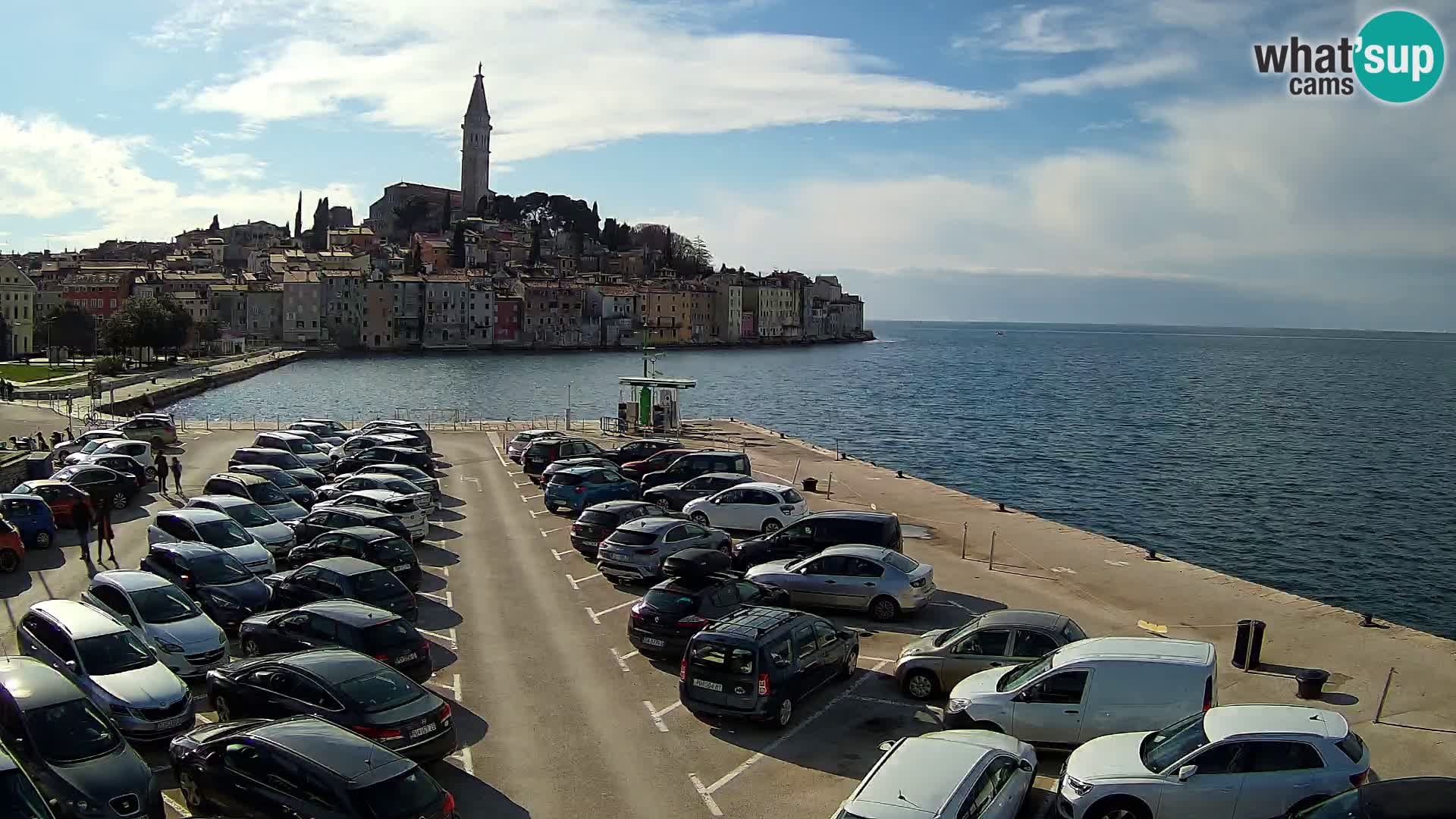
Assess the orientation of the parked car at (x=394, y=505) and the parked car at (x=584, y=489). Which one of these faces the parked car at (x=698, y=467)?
the parked car at (x=584, y=489)

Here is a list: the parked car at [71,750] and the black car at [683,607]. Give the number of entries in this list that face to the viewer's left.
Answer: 0

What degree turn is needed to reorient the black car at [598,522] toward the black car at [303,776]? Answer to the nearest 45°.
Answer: approximately 135° to its right

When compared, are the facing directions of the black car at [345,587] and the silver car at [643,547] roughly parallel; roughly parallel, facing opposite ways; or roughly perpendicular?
roughly perpendicular

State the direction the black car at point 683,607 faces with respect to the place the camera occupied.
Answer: facing away from the viewer and to the right of the viewer

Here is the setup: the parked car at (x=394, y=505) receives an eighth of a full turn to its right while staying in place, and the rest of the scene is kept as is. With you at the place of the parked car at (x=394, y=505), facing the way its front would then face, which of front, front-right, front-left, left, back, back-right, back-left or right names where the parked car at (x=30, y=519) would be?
left

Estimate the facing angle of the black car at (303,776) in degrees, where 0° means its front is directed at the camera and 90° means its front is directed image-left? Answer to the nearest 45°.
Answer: approximately 135°

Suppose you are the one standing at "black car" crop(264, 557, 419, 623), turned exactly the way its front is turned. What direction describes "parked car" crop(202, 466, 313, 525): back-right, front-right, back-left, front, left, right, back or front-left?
front-right

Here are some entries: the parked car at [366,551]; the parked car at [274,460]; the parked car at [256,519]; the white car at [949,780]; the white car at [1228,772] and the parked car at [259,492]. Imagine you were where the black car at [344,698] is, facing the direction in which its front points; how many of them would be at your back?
2

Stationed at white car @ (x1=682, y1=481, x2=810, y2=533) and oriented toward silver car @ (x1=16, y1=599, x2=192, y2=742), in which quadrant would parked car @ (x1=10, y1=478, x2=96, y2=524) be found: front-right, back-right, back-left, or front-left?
front-right

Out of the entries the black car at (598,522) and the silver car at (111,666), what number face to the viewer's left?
0

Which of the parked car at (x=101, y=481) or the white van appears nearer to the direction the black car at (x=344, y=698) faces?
the parked car

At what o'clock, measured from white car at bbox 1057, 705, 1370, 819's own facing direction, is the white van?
The white van is roughly at 2 o'clock from the white car.
